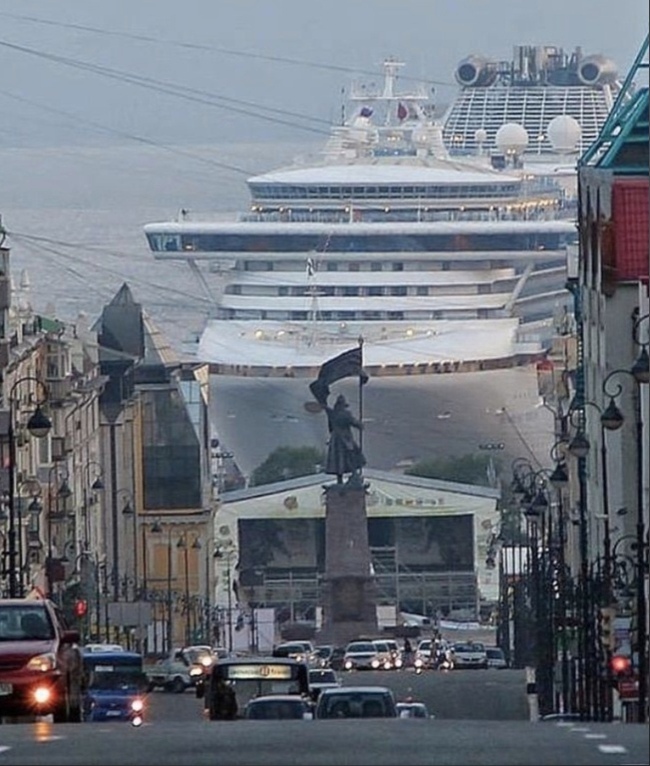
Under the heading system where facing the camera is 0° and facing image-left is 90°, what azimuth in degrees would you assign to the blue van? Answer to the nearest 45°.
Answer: approximately 0°

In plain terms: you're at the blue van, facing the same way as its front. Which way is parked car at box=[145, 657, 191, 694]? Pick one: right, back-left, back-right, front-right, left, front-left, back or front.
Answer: back

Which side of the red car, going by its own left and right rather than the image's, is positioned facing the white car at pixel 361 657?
back

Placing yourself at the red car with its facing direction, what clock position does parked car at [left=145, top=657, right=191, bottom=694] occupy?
The parked car is roughly at 6 o'clock from the red car.

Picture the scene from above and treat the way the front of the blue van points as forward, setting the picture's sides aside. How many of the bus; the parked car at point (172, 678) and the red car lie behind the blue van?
1

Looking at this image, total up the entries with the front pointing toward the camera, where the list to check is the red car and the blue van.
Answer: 2

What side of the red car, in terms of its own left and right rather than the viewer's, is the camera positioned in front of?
front

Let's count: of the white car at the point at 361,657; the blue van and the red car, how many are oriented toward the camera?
3

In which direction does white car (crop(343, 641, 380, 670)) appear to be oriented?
toward the camera

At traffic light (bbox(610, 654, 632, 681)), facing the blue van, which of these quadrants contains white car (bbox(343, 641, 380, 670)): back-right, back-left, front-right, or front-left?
front-right
